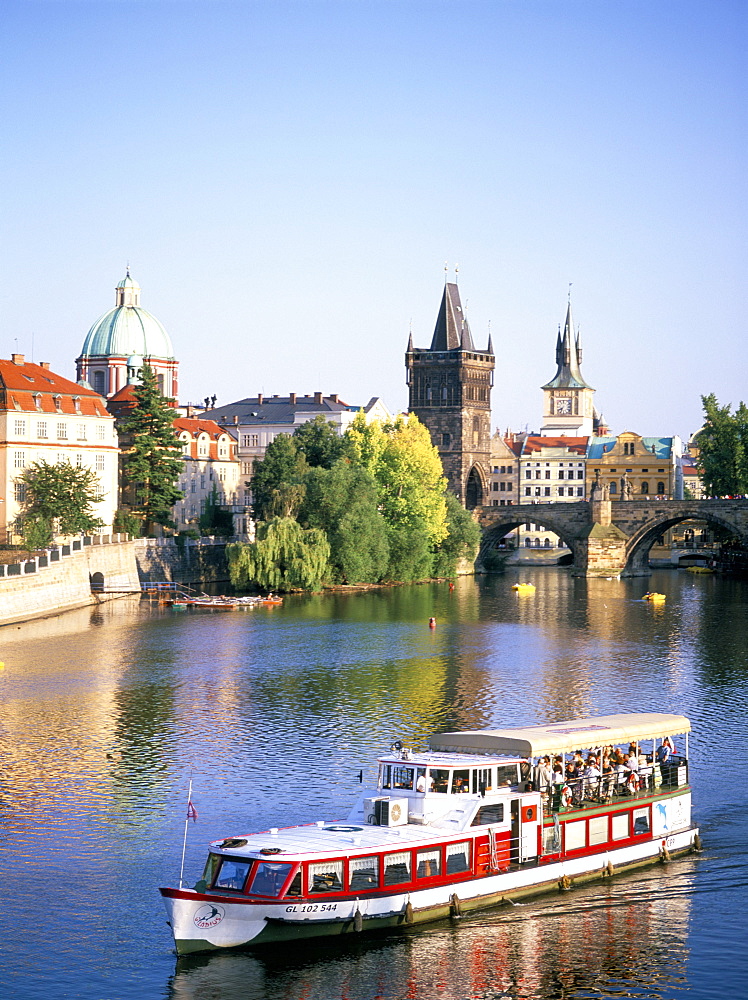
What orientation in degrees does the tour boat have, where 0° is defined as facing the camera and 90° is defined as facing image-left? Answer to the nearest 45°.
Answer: approximately 45°
